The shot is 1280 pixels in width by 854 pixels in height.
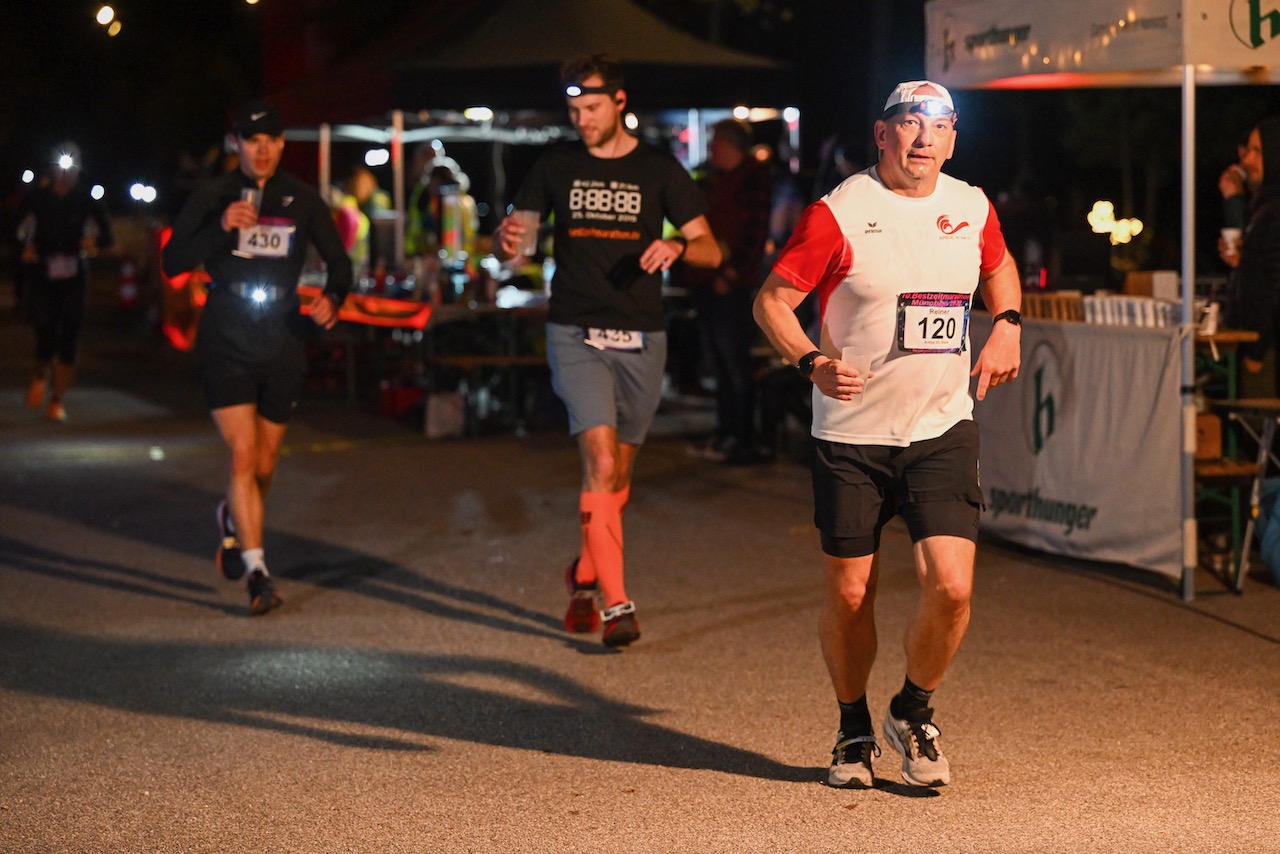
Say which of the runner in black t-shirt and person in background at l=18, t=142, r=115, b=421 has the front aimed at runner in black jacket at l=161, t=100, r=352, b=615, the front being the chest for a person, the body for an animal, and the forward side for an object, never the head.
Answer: the person in background

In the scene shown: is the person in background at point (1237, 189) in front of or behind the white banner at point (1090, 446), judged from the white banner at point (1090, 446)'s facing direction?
behind

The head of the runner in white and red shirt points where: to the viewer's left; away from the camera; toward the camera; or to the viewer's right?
toward the camera

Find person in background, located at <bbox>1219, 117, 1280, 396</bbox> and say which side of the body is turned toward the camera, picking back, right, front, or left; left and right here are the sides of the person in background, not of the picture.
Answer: left

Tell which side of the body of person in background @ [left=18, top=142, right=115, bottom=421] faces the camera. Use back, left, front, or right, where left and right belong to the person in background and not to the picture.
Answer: front

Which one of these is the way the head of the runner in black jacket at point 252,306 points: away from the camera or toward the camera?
toward the camera

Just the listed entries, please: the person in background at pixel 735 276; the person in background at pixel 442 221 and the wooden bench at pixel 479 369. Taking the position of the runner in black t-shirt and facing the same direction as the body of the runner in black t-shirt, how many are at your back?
3

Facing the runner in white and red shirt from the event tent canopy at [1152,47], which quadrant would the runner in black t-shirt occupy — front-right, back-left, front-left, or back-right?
front-right

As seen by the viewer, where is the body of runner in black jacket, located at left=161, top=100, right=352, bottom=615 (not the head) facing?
toward the camera

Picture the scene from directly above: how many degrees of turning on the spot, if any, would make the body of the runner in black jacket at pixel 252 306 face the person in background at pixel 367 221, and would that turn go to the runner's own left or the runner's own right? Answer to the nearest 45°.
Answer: approximately 180°

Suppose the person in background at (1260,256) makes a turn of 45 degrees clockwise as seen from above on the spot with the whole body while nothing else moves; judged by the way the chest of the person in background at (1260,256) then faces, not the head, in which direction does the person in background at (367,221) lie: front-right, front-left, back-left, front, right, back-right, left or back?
front

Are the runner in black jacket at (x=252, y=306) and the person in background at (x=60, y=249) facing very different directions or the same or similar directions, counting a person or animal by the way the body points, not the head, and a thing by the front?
same or similar directions

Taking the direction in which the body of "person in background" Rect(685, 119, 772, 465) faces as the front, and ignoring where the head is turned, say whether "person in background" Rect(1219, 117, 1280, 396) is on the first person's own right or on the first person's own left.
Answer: on the first person's own left

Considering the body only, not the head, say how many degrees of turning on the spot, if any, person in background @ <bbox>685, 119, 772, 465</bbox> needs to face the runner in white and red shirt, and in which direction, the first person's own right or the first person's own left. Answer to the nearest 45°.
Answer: approximately 90° to the first person's own left

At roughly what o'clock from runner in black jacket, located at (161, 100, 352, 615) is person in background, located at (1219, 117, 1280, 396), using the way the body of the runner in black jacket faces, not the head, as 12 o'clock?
The person in background is roughly at 9 o'clock from the runner in black jacket.

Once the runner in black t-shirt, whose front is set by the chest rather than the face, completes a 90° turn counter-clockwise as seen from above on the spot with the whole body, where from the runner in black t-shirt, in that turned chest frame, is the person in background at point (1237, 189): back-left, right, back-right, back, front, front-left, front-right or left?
front-left

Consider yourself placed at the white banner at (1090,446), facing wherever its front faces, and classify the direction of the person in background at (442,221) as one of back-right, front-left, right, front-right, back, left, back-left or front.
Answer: right
